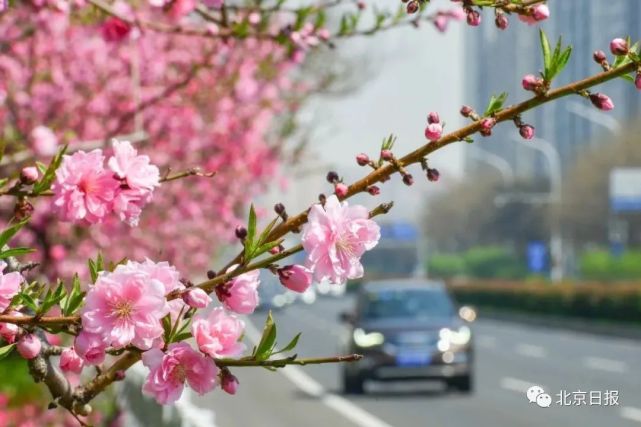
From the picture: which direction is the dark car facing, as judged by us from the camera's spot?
facing the viewer

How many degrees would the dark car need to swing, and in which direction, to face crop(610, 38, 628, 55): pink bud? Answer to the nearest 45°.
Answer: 0° — it already faces it

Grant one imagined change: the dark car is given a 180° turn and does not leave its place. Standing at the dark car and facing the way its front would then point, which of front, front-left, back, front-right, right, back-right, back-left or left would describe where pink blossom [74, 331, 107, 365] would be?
back

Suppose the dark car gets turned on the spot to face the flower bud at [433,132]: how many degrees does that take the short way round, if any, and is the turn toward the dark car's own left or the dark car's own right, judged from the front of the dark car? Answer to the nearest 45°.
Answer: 0° — it already faces it

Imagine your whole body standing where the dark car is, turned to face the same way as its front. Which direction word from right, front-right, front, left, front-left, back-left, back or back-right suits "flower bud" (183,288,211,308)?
front

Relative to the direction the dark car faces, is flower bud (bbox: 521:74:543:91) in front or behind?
in front

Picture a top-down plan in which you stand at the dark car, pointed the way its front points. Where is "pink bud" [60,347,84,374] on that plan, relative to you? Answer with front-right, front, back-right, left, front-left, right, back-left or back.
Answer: front

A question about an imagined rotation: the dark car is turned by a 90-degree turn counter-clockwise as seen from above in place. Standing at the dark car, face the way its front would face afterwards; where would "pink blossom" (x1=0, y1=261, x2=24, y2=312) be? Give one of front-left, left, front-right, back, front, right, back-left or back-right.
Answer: right

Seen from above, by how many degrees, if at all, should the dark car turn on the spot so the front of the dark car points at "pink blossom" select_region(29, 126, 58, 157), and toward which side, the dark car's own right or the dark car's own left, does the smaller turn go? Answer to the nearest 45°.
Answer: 0° — it already faces it

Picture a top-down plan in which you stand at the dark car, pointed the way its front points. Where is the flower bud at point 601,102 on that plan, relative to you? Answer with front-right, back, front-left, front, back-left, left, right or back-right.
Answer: front

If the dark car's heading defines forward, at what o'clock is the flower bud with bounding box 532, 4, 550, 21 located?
The flower bud is roughly at 12 o'clock from the dark car.

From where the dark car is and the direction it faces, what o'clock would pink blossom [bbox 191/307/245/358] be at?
The pink blossom is roughly at 12 o'clock from the dark car.

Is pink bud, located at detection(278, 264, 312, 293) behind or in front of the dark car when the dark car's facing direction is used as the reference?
in front

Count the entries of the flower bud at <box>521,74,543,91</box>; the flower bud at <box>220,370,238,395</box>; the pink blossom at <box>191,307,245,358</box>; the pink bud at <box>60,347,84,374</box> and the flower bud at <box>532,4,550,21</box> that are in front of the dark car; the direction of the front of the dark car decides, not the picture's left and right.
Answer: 5
